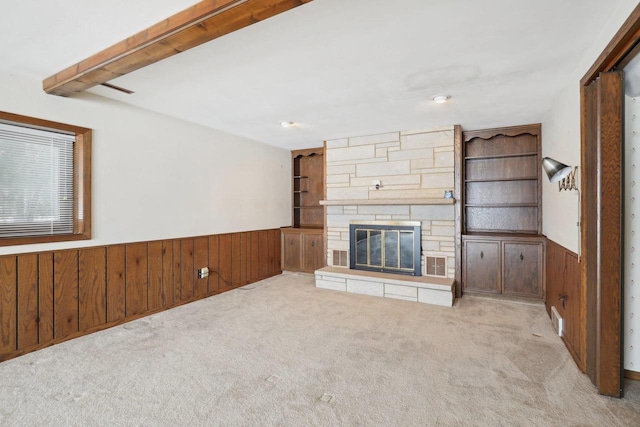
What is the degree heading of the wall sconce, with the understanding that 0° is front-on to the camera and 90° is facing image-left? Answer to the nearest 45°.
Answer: approximately 90°

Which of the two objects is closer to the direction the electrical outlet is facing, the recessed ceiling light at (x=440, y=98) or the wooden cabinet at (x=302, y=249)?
the recessed ceiling light

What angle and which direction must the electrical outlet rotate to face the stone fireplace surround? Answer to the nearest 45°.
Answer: approximately 45° to its left

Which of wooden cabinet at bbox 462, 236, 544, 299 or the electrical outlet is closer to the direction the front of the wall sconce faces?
the electrical outlet

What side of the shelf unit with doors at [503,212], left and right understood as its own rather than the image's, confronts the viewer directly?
front

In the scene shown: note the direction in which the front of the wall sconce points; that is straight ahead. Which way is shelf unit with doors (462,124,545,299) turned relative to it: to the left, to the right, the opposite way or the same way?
to the left

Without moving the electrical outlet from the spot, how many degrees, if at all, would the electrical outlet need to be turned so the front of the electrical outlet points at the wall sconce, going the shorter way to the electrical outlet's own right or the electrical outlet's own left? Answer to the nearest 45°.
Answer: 0° — it already faces it

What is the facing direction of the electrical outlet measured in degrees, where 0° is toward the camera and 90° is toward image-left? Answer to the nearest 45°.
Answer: approximately 315°

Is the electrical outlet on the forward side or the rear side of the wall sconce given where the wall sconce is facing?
on the forward side

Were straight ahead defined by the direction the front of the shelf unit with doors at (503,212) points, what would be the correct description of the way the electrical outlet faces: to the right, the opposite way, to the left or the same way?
to the left

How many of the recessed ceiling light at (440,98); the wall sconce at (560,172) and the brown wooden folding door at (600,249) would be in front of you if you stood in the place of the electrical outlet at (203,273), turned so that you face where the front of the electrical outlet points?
3

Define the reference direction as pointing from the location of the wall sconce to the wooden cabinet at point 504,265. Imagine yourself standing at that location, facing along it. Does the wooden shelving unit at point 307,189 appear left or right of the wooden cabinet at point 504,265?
left

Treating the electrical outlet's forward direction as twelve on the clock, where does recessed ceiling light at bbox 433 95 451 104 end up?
The recessed ceiling light is roughly at 12 o'clock from the electrical outlet.

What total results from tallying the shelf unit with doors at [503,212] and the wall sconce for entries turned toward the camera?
1

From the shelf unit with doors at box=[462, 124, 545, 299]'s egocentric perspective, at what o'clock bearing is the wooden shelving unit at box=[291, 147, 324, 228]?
The wooden shelving unit is roughly at 3 o'clock from the shelf unit with doors.
